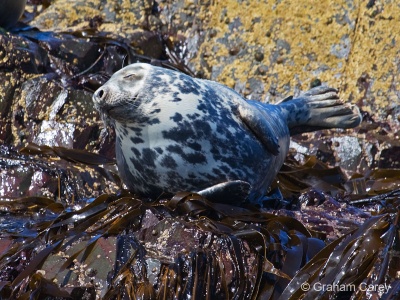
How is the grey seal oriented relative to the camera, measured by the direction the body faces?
to the viewer's left

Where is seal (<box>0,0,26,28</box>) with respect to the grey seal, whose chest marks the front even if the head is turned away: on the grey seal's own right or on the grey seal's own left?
on the grey seal's own right
